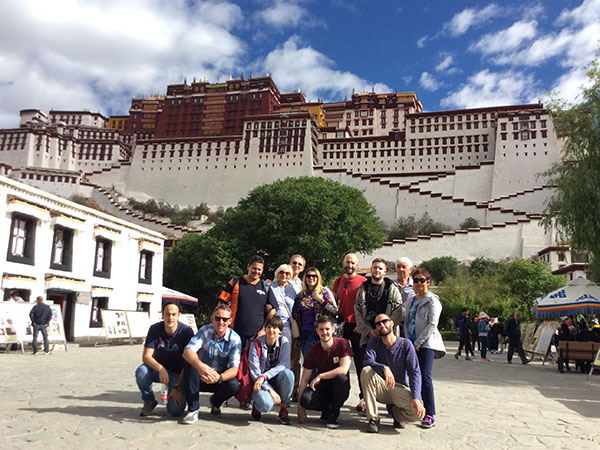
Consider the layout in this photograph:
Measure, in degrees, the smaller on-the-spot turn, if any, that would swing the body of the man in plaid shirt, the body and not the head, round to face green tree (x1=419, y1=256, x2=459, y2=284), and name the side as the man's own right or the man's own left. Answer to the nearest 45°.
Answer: approximately 135° to the man's own left

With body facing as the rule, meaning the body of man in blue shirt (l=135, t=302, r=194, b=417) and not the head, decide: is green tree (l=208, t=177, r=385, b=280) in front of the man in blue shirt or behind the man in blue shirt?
behind

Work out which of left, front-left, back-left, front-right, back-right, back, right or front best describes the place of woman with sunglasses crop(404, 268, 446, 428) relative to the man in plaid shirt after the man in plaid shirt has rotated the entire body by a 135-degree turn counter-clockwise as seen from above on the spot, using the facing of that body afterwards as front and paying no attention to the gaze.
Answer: front-right

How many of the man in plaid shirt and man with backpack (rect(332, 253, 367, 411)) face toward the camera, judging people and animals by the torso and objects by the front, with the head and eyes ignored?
2

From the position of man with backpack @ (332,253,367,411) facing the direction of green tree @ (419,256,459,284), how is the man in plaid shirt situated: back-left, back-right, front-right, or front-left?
back-left
